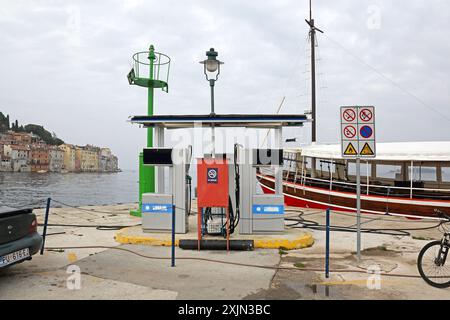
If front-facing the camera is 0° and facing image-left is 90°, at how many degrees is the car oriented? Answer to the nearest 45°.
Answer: approximately 135°

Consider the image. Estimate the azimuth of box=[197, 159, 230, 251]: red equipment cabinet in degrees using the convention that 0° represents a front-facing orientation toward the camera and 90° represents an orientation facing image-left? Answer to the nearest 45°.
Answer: approximately 0°

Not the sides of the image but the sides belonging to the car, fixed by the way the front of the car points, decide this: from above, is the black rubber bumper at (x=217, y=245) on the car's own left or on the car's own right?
on the car's own right

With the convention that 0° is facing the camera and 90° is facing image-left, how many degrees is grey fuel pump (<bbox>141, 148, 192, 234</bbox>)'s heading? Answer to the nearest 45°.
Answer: approximately 0°

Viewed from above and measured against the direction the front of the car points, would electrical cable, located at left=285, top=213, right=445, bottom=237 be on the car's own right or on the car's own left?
on the car's own right

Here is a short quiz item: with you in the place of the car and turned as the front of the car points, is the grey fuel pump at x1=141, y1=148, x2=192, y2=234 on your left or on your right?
on your right

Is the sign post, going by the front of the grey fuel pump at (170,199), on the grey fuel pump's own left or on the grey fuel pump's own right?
on the grey fuel pump's own left

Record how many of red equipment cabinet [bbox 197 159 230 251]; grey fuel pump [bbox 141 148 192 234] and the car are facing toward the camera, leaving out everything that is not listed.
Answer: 2
